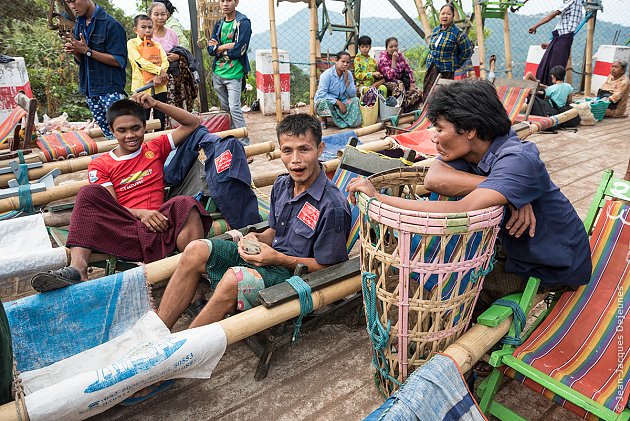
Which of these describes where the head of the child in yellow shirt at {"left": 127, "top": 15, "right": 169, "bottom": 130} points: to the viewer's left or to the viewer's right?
to the viewer's right

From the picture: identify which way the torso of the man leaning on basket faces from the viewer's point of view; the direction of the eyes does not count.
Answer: to the viewer's left

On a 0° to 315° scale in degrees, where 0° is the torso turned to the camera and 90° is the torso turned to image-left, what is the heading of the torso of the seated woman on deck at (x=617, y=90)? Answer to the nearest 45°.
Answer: approximately 45°

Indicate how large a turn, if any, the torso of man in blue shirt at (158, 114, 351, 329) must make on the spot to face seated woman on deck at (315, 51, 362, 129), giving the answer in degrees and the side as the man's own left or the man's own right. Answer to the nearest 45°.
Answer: approximately 135° to the man's own right

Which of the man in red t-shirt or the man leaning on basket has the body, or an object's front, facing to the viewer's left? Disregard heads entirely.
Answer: the man leaning on basket

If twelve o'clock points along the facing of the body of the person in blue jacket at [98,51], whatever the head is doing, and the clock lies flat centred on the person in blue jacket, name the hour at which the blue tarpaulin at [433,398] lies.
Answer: The blue tarpaulin is roughly at 10 o'clock from the person in blue jacket.

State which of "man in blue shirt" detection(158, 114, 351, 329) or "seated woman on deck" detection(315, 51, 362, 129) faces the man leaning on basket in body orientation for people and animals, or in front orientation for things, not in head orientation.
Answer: the seated woman on deck

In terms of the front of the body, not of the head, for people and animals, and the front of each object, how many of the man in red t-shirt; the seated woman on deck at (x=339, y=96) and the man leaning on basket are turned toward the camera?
2

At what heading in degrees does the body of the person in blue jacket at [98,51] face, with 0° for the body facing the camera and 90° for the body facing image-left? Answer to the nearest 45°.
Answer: approximately 45°

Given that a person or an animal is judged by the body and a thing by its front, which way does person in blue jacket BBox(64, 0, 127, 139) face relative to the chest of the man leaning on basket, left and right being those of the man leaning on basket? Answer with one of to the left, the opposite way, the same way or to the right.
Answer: to the left

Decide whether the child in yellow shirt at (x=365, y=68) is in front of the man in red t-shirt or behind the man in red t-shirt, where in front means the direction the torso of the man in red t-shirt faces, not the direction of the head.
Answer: behind
